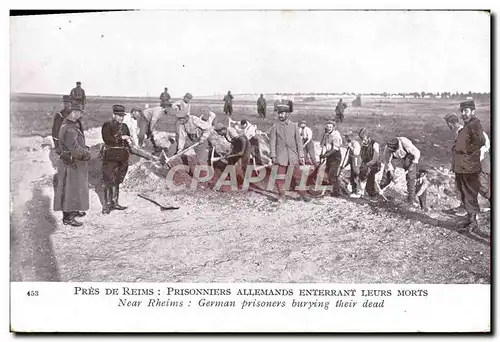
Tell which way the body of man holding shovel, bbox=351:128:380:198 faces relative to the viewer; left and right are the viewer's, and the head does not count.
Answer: facing the viewer and to the left of the viewer

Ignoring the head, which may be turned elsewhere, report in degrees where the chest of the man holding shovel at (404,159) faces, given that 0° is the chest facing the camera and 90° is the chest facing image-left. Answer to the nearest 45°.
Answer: approximately 45°

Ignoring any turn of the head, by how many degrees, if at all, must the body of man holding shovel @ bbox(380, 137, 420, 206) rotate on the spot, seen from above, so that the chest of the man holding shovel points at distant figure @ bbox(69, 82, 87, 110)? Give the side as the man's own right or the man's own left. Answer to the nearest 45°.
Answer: approximately 45° to the man's own right
